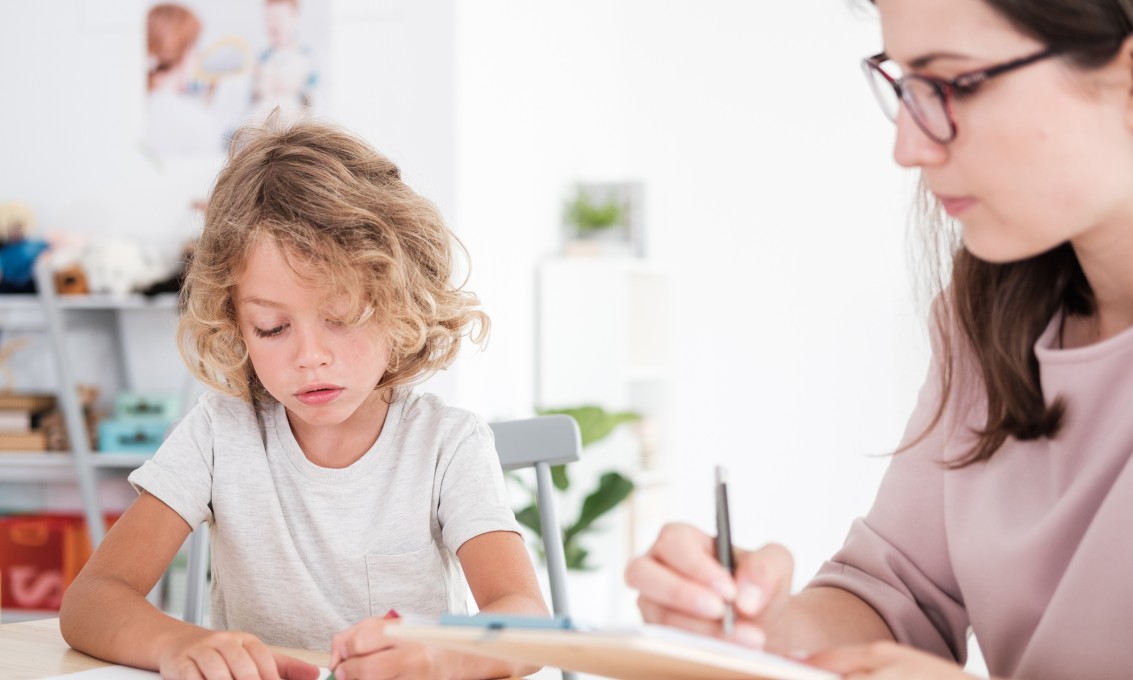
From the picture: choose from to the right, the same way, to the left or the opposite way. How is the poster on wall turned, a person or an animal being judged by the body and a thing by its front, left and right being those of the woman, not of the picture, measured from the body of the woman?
to the left

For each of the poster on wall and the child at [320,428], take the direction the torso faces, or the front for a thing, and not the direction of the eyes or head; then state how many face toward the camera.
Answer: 2

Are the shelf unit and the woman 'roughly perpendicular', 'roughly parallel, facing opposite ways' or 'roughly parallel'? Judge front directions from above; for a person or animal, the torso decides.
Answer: roughly perpendicular

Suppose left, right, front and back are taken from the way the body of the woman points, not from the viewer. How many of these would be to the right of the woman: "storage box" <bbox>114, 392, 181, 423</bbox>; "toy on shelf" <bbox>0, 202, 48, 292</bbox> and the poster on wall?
3

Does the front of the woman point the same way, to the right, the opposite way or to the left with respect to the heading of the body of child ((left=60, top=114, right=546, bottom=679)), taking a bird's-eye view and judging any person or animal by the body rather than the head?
to the right

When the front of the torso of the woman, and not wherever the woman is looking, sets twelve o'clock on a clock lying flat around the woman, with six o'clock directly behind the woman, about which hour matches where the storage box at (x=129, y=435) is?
The storage box is roughly at 3 o'clock from the woman.

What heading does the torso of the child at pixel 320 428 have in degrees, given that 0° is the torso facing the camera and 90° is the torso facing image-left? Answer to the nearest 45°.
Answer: approximately 0°

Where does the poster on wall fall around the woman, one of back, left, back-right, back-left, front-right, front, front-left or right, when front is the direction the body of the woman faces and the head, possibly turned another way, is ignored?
right

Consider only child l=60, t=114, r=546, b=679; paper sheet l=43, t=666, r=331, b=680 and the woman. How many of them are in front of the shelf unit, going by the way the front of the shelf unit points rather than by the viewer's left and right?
3
